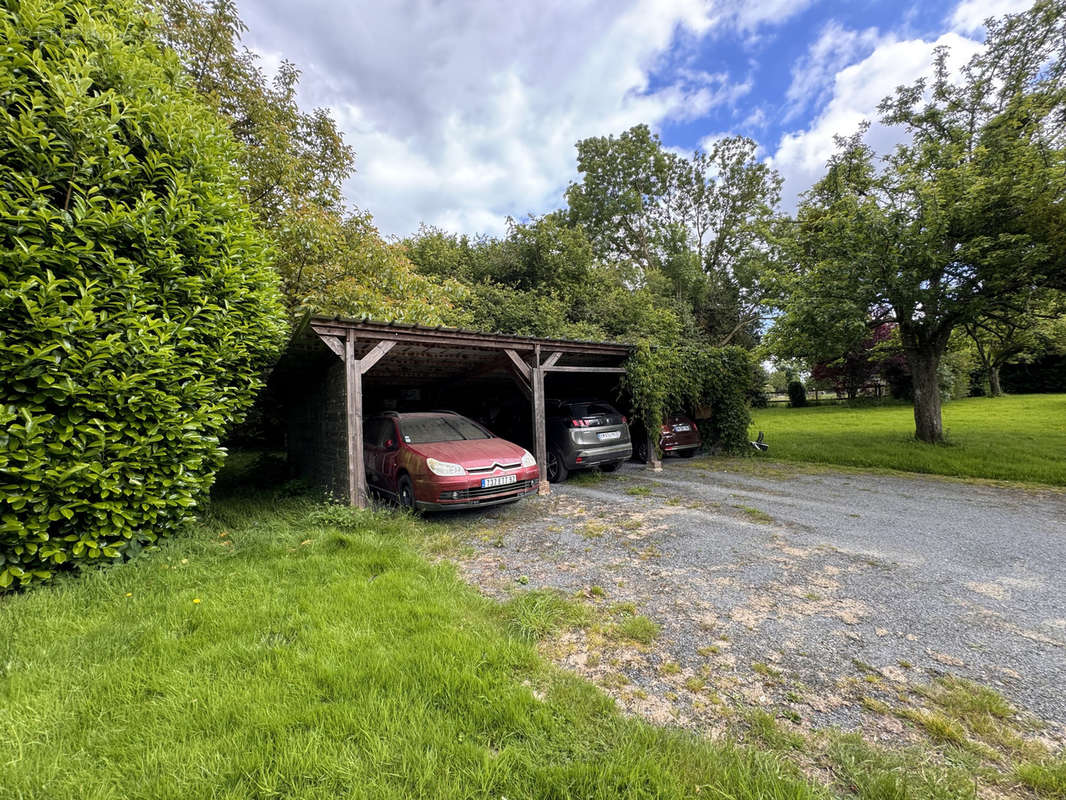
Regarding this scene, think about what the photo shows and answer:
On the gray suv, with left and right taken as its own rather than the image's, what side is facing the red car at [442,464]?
left

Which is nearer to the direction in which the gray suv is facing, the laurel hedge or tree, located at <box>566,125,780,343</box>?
the tree

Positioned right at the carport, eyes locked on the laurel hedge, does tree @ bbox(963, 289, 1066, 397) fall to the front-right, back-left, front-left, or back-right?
back-left

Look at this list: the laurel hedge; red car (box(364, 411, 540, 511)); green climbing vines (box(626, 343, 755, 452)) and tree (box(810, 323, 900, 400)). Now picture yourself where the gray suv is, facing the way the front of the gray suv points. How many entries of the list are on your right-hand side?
2

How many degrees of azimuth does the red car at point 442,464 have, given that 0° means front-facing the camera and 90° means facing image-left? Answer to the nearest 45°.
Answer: approximately 315°

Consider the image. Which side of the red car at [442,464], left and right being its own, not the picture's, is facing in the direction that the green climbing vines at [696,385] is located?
left

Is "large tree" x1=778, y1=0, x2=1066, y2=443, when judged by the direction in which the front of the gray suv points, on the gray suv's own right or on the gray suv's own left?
on the gray suv's own right

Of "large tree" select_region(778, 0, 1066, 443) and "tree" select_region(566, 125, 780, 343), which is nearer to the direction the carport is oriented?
the large tree

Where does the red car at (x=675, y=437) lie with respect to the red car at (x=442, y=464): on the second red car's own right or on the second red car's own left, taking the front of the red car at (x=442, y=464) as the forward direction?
on the second red car's own left

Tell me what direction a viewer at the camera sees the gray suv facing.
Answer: facing away from the viewer and to the left of the viewer
